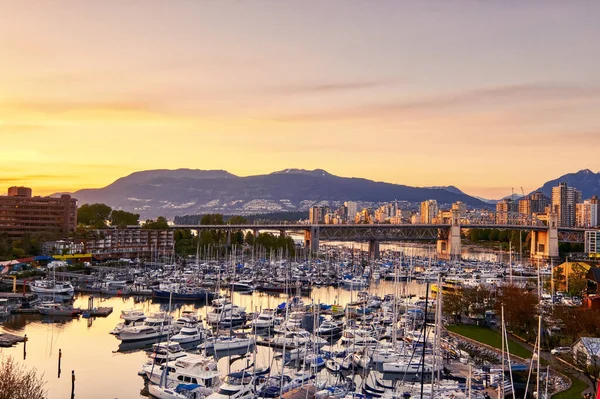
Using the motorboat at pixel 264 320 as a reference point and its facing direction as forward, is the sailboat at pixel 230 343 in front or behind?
in front

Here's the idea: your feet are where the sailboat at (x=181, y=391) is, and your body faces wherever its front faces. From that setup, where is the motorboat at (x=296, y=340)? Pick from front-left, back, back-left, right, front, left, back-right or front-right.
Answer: back-right

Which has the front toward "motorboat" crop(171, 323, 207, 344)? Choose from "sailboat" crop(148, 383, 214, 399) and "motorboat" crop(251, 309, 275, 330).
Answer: "motorboat" crop(251, 309, 275, 330)

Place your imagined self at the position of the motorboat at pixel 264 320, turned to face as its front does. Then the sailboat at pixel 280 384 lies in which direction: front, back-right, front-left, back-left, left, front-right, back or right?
front-left

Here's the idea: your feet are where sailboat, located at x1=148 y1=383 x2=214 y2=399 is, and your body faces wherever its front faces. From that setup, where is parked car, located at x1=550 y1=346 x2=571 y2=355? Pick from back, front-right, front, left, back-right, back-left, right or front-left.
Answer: back

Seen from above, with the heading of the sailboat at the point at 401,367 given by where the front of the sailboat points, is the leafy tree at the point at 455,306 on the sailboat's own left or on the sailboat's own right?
on the sailboat's own right

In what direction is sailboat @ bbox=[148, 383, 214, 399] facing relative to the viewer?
to the viewer's left

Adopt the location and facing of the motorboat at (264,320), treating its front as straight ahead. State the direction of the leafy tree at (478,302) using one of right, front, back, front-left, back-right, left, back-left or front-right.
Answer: back-left

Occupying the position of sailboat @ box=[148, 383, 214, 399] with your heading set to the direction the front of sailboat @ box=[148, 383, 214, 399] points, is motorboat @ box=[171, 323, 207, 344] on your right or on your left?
on your right

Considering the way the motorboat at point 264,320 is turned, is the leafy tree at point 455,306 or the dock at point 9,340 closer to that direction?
the dock

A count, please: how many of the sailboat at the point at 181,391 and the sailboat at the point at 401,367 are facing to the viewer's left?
2
